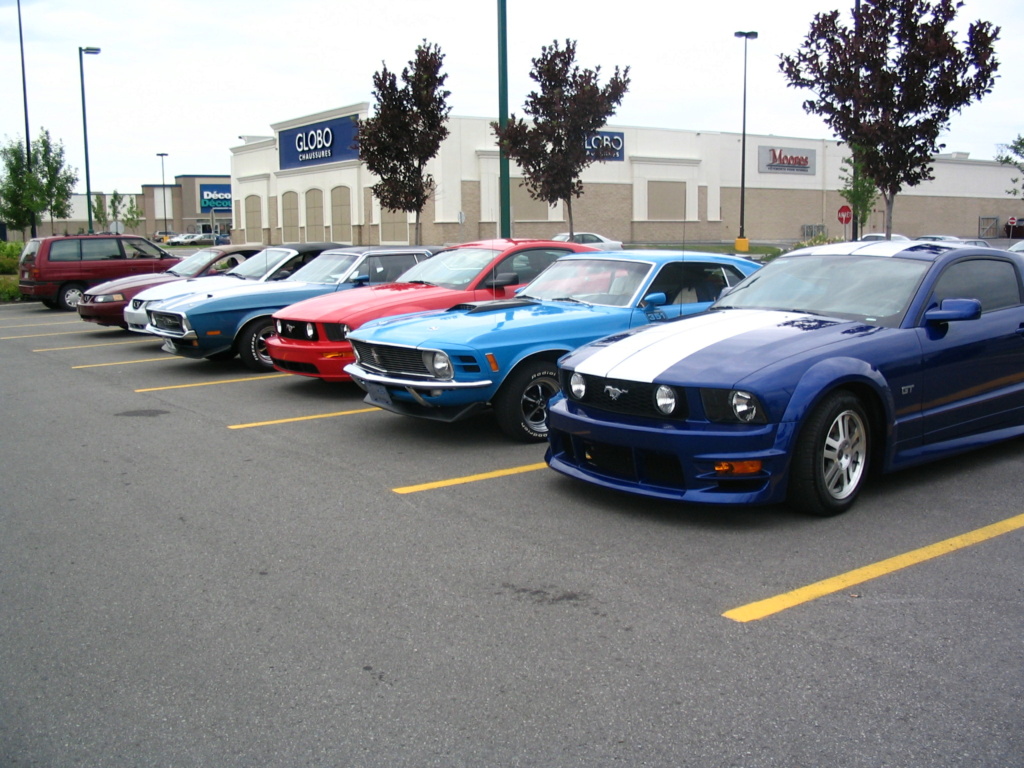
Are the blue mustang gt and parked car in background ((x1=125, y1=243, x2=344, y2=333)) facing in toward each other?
no

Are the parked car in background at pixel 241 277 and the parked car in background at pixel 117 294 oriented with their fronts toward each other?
no

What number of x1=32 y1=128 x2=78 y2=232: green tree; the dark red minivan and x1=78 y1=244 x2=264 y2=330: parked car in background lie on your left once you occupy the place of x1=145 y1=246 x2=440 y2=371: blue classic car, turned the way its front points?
0

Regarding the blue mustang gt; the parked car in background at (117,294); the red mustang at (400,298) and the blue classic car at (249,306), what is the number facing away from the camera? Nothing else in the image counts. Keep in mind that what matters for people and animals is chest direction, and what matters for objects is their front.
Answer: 0

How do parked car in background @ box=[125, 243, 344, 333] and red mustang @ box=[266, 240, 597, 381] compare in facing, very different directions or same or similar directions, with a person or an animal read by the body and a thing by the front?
same or similar directions

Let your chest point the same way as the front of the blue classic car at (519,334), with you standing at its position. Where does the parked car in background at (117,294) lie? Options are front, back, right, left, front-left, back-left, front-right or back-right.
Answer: right

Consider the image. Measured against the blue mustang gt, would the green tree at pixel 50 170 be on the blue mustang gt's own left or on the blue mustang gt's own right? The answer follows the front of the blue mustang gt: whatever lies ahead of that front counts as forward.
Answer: on the blue mustang gt's own right

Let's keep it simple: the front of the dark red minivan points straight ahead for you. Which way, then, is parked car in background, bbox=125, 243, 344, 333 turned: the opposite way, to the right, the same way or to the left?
the opposite way

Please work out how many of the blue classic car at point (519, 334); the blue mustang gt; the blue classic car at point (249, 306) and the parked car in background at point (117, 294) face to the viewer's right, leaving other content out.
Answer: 0

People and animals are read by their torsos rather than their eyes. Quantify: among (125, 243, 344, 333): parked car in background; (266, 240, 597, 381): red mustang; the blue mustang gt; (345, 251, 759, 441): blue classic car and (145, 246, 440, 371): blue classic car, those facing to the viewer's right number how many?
0

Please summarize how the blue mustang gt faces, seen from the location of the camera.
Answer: facing the viewer and to the left of the viewer

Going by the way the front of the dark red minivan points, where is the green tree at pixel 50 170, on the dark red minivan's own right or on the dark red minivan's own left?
on the dark red minivan's own left

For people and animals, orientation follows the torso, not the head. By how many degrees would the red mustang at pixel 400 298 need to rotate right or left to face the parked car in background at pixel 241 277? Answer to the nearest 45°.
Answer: approximately 90° to its right

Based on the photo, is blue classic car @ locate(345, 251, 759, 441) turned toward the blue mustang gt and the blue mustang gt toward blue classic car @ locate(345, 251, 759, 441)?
no

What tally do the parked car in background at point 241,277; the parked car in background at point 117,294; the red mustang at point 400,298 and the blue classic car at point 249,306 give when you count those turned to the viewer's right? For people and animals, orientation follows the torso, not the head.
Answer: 0

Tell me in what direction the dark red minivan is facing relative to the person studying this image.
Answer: facing away from the viewer and to the right of the viewer

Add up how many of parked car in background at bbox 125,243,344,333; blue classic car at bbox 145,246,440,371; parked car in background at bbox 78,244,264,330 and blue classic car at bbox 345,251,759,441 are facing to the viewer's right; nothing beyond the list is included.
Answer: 0

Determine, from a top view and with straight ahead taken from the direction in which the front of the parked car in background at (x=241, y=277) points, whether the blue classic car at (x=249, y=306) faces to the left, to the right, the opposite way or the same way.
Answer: the same way

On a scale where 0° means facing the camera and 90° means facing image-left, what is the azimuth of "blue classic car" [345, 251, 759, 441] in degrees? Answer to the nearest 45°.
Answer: approximately 45°

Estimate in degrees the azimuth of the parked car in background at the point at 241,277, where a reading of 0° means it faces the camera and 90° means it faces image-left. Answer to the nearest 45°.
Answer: approximately 45°
